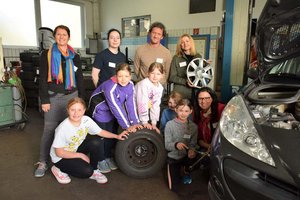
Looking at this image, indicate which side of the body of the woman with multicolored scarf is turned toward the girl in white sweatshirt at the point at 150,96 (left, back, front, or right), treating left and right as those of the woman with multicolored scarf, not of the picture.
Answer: left

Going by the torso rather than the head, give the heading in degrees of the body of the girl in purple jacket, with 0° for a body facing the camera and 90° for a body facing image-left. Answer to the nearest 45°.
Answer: approximately 315°

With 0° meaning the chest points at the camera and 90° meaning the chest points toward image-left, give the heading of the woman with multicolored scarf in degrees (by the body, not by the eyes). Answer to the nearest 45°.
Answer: approximately 0°

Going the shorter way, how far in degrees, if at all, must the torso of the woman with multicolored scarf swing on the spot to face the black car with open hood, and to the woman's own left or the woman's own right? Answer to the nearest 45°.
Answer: approximately 45° to the woman's own left

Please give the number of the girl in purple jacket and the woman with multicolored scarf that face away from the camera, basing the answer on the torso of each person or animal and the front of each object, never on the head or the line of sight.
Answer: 0

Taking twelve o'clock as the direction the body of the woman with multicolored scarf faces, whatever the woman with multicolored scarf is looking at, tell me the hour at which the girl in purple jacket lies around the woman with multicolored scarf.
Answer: The girl in purple jacket is roughly at 10 o'clock from the woman with multicolored scarf.

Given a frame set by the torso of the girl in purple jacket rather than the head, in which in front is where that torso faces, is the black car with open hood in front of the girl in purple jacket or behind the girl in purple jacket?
in front
